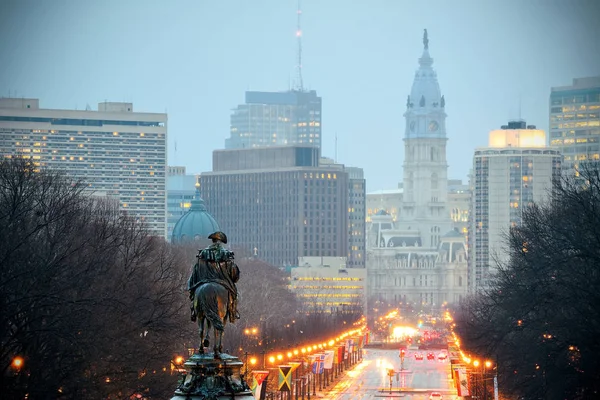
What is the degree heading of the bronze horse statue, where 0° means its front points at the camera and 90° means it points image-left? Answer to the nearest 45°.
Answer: approximately 180°
